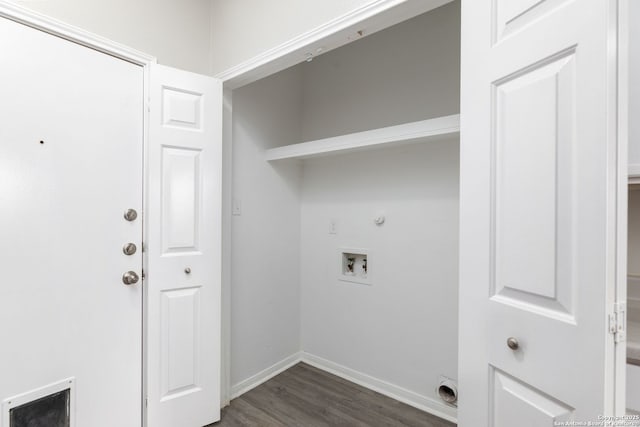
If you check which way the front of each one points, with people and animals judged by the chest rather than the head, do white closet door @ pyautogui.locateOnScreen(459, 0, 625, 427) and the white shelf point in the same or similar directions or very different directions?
same or similar directions

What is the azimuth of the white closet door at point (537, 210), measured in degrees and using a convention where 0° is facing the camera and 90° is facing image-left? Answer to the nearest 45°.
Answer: approximately 45°

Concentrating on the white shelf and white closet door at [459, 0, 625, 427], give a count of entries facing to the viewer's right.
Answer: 0

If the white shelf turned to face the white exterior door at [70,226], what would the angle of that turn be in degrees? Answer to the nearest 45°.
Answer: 0° — it already faces it

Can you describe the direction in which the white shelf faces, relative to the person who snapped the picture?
facing the viewer and to the left of the viewer

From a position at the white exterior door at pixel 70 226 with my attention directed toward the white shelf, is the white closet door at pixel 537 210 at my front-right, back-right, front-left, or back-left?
front-right

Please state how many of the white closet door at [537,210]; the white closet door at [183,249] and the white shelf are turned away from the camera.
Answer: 0

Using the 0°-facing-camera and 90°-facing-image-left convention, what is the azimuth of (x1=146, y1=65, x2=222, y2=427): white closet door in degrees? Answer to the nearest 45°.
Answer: approximately 315°

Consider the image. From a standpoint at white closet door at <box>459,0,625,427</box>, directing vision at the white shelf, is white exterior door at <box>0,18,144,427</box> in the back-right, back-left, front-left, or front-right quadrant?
front-left

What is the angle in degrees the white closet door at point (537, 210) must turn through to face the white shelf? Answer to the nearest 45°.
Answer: approximately 90° to its right

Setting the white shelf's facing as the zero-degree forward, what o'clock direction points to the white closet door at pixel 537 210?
The white closet door is roughly at 10 o'clock from the white shelf.

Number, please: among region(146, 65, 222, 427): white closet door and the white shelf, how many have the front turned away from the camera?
0

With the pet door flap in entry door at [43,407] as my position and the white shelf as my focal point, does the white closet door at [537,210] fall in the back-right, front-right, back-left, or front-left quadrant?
front-right
